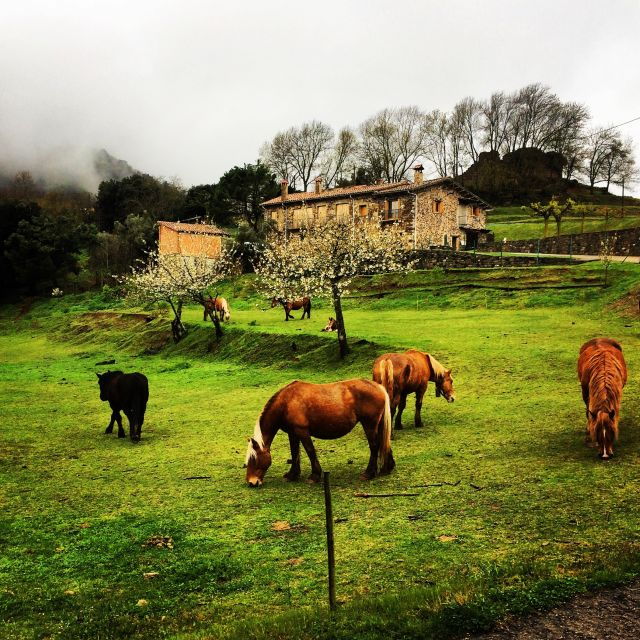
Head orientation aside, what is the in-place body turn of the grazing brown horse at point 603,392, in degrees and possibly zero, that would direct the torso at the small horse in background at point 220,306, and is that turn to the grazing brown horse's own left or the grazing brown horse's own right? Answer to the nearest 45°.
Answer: approximately 135° to the grazing brown horse's own right

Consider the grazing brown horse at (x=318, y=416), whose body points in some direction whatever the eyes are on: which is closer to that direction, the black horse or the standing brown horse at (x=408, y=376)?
the black horse

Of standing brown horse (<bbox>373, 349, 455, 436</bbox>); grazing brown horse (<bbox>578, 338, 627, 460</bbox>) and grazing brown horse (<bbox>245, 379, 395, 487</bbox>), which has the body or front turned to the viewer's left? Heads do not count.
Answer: grazing brown horse (<bbox>245, 379, 395, 487</bbox>)

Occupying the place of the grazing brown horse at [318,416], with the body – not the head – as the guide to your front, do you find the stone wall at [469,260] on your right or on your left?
on your right

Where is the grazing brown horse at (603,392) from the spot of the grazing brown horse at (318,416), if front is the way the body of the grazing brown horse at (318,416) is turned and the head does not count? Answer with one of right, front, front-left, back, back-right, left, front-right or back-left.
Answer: back

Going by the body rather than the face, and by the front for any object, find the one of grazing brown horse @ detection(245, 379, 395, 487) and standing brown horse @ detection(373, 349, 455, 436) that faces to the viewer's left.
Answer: grazing brown horse @ detection(245, 379, 395, 487)

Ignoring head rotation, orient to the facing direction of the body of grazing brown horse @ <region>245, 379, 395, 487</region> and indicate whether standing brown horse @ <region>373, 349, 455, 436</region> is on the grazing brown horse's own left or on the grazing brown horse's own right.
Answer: on the grazing brown horse's own right

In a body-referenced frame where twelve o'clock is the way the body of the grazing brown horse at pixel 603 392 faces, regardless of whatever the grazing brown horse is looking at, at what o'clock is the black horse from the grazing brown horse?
The black horse is roughly at 3 o'clock from the grazing brown horse.

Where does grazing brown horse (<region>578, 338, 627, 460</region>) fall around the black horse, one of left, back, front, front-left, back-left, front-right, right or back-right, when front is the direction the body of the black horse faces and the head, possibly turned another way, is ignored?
back

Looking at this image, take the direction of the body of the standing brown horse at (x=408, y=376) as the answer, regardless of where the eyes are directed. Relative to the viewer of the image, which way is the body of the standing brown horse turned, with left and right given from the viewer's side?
facing away from the viewer and to the right of the viewer

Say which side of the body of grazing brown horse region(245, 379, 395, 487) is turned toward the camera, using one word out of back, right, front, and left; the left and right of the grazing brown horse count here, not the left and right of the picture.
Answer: left

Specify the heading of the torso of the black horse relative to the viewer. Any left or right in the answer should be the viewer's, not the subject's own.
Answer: facing away from the viewer and to the left of the viewer

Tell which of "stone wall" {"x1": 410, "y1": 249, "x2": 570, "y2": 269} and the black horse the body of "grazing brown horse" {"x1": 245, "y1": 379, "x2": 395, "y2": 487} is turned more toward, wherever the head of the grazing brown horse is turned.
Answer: the black horse

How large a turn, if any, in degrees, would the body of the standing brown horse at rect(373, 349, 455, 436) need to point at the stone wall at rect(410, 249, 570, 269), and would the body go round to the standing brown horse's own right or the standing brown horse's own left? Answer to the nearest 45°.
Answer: approximately 45° to the standing brown horse's own left
